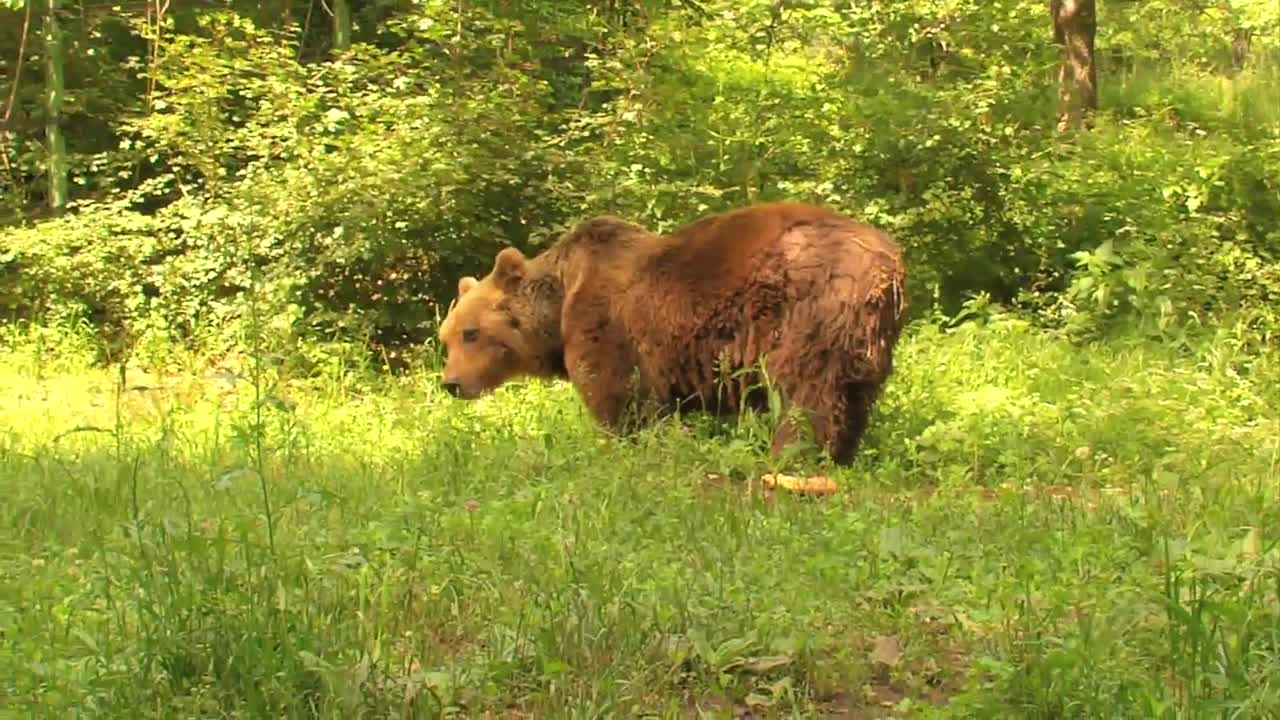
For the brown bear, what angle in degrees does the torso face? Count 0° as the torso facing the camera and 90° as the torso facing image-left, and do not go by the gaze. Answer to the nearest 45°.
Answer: approximately 90°

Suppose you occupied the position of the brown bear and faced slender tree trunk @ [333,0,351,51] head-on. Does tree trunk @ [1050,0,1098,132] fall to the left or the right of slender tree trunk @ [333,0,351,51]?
right

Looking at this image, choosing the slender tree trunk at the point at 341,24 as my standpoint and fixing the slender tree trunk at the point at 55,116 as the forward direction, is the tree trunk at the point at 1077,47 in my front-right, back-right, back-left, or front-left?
back-left

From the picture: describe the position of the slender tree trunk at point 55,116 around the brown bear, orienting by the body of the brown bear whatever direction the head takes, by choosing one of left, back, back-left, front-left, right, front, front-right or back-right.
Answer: front-right

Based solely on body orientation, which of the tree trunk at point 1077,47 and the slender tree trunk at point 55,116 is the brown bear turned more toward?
the slender tree trunk

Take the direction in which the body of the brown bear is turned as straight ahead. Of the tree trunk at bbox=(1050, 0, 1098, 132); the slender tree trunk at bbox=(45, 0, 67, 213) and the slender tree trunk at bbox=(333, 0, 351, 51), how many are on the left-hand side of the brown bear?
0

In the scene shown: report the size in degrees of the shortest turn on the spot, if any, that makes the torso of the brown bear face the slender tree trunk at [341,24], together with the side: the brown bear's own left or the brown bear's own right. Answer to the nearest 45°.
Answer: approximately 45° to the brown bear's own right

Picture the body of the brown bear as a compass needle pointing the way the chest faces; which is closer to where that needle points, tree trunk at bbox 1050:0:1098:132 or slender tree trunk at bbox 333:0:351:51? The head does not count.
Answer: the slender tree trunk

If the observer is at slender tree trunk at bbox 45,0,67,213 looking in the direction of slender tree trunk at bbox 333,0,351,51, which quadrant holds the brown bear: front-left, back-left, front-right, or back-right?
front-right

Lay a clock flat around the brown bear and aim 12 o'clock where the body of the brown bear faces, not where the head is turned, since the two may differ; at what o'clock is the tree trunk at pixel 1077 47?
The tree trunk is roughly at 4 o'clock from the brown bear.
